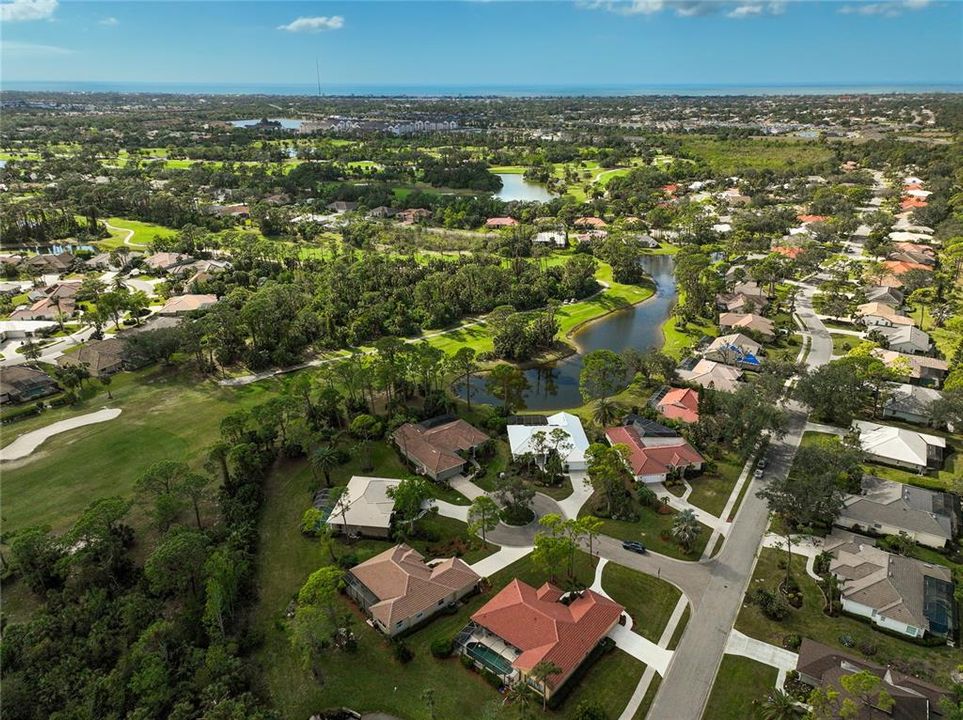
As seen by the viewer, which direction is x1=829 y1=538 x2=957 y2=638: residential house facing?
to the viewer's left

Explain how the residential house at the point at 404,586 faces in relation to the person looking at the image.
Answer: facing away from the viewer and to the right of the viewer

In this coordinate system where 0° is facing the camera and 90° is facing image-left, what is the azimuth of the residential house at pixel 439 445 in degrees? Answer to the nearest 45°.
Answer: approximately 315°

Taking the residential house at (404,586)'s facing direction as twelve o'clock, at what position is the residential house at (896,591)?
the residential house at (896,591) is roughly at 2 o'clock from the residential house at (404,586).

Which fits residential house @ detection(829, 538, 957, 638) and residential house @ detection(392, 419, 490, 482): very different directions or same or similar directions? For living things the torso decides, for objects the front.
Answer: very different directions

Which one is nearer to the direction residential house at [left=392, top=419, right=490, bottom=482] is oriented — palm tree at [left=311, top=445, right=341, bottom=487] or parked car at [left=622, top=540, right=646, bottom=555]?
the parked car

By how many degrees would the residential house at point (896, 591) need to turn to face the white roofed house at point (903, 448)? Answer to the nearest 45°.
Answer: approximately 90° to its right

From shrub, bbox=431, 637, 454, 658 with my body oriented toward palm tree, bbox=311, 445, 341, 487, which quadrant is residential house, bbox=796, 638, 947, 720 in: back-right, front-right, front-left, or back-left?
back-right

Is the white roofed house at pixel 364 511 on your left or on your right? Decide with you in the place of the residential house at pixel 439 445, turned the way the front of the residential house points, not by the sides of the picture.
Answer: on your right

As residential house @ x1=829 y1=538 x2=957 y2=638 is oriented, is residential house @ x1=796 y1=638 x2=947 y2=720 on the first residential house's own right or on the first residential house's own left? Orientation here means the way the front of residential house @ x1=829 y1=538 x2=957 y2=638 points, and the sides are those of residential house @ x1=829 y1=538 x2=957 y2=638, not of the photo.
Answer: on the first residential house's own left

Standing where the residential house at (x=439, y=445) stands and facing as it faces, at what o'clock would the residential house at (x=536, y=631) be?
the residential house at (x=536, y=631) is roughly at 1 o'clock from the residential house at (x=439, y=445).

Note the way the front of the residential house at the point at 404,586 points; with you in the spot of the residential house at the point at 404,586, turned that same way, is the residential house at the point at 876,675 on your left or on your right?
on your right
